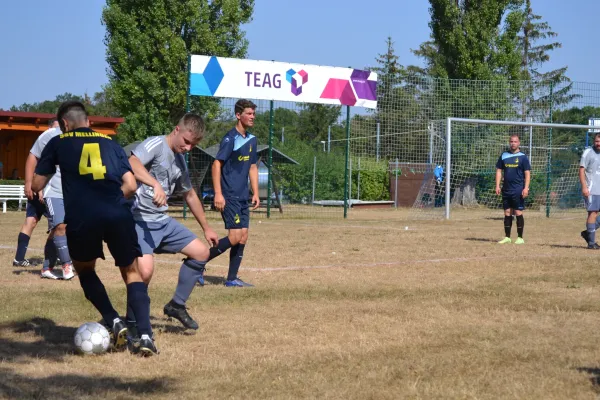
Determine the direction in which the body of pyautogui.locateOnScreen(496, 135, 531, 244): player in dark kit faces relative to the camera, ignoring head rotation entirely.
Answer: toward the camera

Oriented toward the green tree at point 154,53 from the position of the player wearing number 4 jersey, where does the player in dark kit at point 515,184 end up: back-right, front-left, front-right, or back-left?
front-right

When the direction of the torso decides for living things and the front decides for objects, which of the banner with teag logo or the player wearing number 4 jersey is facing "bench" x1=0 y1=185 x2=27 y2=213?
the player wearing number 4 jersey

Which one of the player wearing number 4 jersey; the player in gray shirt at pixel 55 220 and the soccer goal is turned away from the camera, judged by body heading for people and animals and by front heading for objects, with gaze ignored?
the player wearing number 4 jersey

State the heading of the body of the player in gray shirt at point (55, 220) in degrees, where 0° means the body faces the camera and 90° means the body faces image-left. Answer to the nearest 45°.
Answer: approximately 315°

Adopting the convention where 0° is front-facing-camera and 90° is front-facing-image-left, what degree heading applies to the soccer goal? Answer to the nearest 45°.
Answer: approximately 315°

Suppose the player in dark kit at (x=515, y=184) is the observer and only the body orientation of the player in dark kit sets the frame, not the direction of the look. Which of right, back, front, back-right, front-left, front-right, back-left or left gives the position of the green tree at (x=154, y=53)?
back-right

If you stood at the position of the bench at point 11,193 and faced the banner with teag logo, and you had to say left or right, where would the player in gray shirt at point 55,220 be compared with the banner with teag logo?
right

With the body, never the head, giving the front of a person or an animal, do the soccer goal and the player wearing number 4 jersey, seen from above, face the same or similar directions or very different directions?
very different directions

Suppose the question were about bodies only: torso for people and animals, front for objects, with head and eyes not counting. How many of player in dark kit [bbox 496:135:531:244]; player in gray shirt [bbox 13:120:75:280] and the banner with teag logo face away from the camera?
0

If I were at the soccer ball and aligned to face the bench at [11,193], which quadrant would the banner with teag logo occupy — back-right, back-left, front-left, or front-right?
front-right

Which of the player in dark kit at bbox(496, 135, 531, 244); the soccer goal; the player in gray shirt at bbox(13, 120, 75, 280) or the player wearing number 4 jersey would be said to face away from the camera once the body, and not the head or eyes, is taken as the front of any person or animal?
the player wearing number 4 jersey

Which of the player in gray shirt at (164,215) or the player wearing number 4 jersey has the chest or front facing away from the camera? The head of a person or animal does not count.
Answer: the player wearing number 4 jersey

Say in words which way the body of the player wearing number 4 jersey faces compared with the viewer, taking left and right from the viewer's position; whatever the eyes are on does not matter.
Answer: facing away from the viewer

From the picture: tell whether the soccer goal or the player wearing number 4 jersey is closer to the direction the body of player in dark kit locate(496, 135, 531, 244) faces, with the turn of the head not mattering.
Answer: the player wearing number 4 jersey

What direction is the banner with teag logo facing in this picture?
toward the camera

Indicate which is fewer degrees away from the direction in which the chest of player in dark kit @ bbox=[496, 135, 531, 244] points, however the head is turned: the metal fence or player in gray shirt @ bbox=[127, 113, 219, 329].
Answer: the player in gray shirt

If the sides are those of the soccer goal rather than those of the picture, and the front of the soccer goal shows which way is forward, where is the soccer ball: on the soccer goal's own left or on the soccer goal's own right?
on the soccer goal's own right

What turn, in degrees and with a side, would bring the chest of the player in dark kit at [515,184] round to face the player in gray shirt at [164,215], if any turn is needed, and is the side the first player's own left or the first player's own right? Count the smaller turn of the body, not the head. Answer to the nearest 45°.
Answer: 0° — they already face them

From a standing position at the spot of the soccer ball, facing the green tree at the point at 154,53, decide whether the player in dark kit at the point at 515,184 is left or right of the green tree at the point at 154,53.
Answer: right
